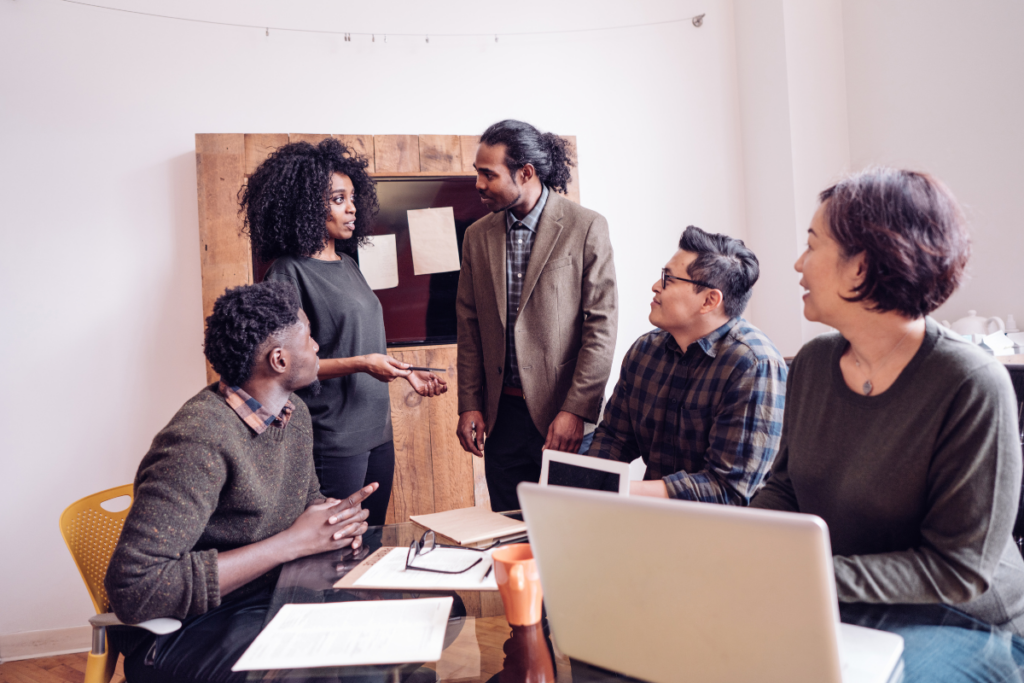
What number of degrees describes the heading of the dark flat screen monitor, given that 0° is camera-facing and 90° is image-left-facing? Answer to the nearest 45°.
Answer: approximately 0°

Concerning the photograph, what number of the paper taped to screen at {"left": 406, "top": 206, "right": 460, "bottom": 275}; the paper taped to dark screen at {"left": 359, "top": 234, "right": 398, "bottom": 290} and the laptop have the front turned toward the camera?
2

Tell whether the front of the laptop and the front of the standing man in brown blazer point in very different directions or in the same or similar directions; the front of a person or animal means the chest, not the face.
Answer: very different directions

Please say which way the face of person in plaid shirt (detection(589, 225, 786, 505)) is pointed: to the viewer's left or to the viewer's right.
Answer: to the viewer's left

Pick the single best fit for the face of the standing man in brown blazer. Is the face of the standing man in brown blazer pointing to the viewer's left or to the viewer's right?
to the viewer's left

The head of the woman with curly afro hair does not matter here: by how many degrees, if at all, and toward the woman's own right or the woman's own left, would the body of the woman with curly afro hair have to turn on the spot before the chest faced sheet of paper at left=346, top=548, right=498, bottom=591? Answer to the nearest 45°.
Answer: approximately 45° to the woman's own right

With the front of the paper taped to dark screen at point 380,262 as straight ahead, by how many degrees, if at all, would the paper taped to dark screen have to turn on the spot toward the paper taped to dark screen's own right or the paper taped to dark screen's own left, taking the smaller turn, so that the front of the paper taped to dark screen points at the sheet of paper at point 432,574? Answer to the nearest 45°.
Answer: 0° — it already faces it

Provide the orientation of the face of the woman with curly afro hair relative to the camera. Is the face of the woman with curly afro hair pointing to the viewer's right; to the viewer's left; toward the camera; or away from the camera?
to the viewer's right
